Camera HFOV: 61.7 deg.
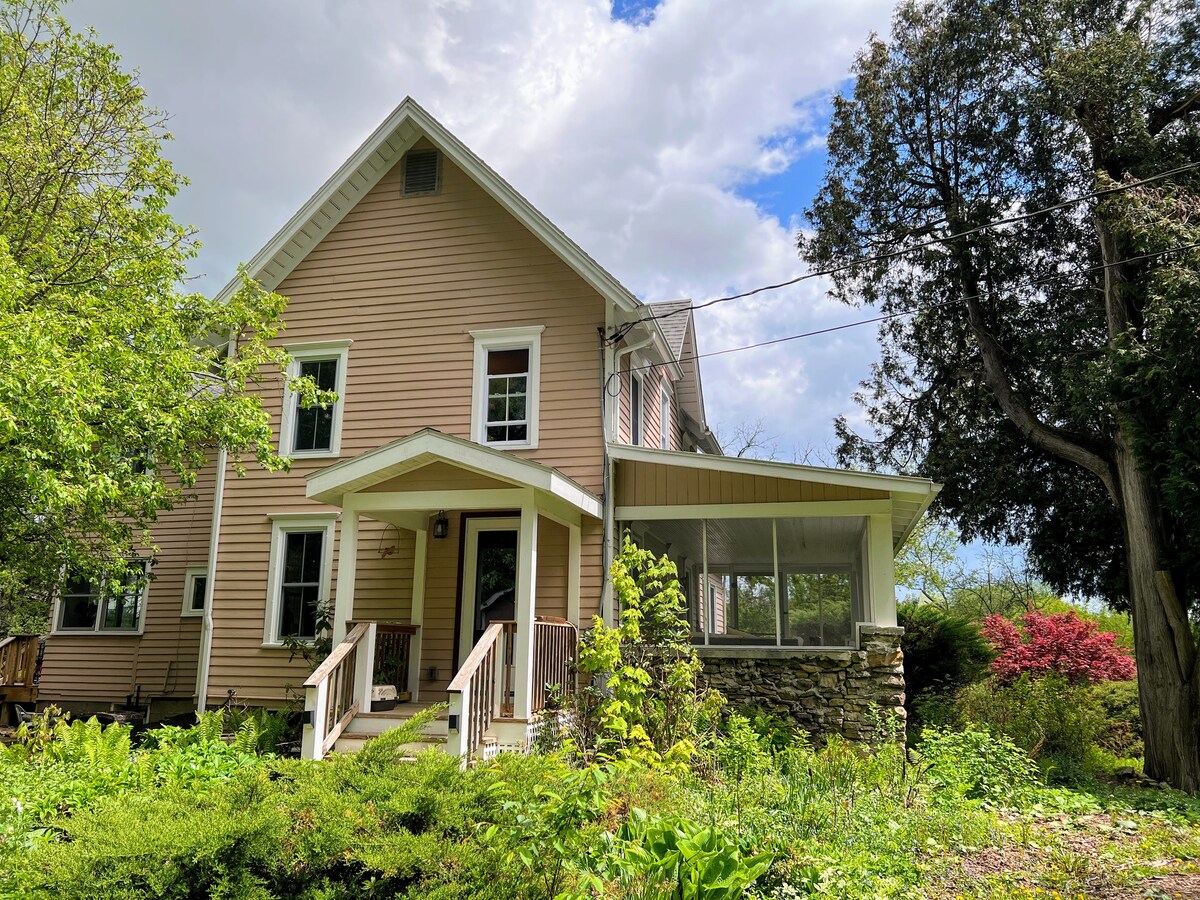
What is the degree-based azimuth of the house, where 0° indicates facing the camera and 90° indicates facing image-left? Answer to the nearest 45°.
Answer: approximately 0°

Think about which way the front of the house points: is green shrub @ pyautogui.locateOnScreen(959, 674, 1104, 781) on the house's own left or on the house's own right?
on the house's own left

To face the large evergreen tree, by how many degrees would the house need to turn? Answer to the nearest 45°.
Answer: approximately 90° to its left

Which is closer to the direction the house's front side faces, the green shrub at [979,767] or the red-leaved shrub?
the green shrub

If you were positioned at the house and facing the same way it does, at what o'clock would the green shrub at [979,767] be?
The green shrub is roughly at 10 o'clock from the house.

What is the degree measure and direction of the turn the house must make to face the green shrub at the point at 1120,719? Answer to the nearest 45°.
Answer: approximately 90° to its left

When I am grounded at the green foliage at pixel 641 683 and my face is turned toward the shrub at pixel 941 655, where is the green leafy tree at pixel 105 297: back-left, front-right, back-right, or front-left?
back-left

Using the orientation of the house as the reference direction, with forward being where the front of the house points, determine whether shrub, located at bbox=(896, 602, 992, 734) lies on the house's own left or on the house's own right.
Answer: on the house's own left
